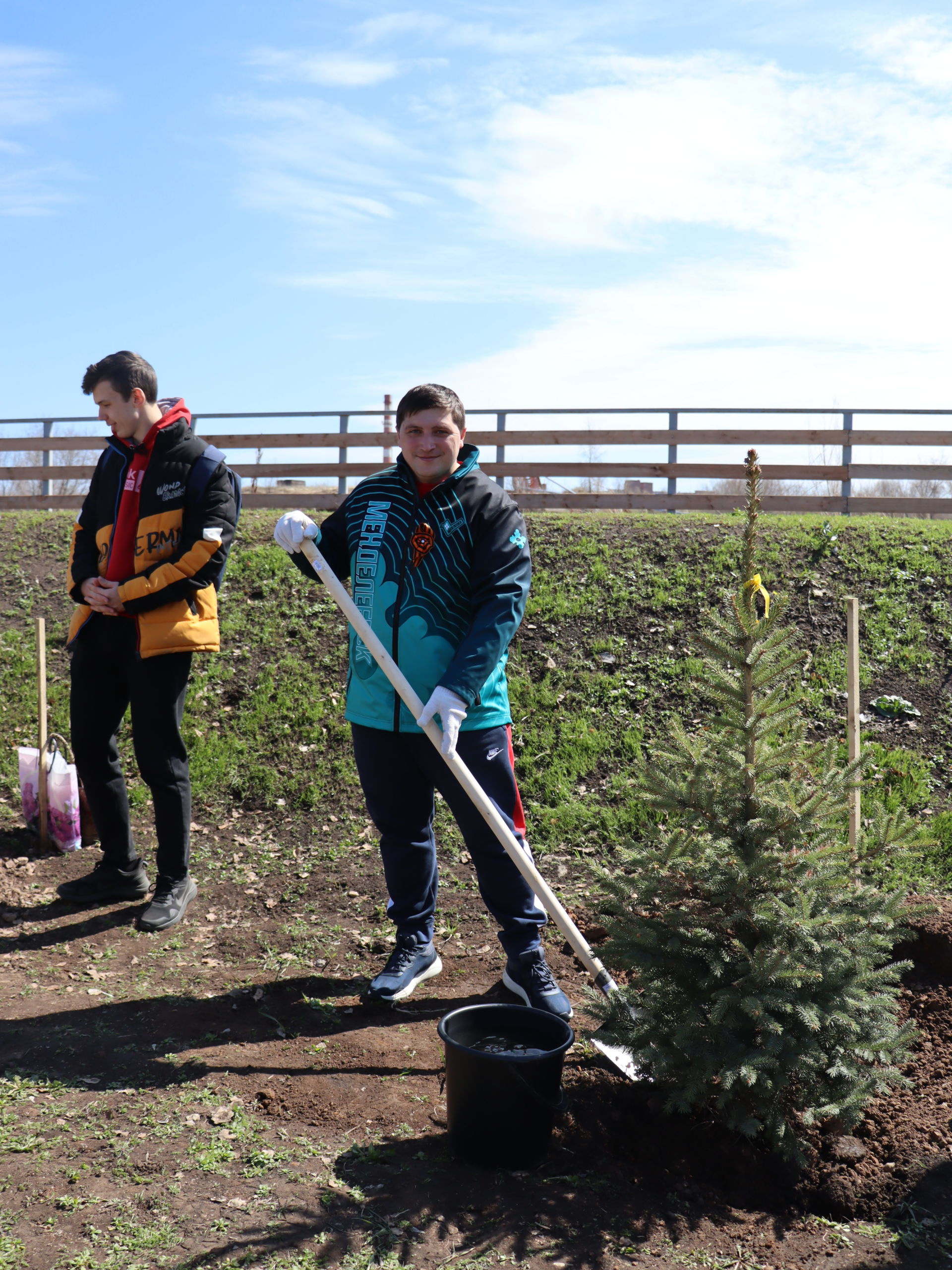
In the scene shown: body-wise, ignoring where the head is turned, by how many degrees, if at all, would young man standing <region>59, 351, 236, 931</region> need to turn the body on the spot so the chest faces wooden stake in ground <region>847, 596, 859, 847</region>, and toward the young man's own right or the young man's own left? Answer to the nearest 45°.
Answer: approximately 90° to the young man's own left

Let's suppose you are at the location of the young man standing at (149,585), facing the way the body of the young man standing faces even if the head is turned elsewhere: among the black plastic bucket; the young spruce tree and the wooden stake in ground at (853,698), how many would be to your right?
0

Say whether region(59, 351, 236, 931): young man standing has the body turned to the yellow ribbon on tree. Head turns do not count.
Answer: no

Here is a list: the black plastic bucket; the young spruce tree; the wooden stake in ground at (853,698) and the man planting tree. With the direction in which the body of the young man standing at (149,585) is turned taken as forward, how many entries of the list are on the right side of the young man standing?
0

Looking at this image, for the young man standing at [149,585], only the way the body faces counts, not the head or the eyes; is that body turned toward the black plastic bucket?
no

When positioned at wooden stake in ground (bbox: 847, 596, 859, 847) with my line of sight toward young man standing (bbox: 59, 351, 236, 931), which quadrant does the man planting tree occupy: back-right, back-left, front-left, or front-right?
front-left

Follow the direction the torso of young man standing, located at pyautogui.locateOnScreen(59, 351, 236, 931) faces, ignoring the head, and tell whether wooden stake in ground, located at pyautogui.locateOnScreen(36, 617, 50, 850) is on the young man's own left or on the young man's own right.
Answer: on the young man's own right

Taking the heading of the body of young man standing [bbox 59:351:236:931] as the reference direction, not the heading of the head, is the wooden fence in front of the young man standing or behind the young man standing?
behind

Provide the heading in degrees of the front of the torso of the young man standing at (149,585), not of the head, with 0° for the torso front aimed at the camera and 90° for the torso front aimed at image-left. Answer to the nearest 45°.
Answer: approximately 45°

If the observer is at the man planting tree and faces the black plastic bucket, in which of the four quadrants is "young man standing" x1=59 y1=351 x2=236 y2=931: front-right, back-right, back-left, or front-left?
back-right

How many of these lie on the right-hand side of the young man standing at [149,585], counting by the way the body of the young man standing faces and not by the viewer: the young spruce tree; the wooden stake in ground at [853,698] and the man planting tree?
0

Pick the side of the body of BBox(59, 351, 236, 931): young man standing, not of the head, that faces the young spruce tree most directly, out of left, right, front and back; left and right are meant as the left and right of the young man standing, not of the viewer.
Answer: left
